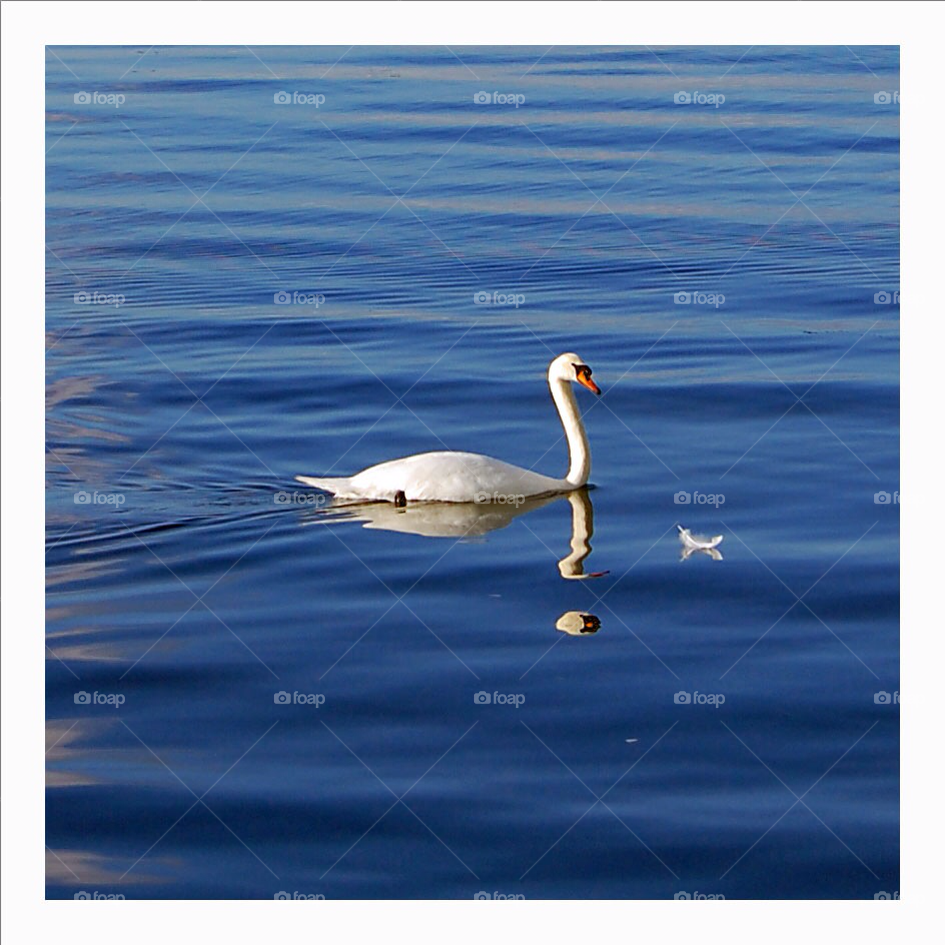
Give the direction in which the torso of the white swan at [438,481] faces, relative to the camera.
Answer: to the viewer's right
